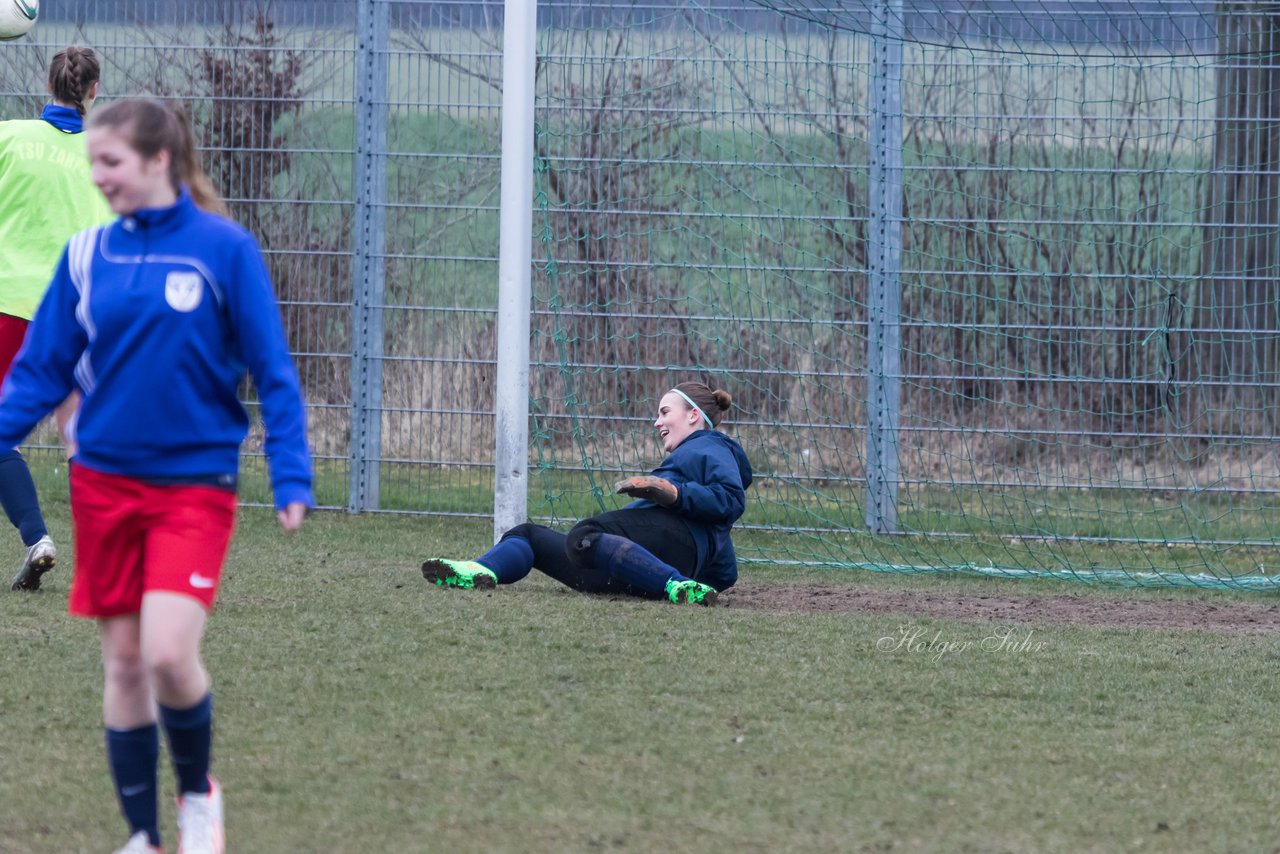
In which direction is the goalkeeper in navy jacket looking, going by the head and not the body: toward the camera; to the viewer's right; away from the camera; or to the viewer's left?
to the viewer's left

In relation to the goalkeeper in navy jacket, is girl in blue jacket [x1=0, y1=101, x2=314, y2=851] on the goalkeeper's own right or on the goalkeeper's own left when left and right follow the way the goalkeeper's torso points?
on the goalkeeper's own left

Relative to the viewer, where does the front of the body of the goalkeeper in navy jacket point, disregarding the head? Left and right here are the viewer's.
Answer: facing to the left of the viewer

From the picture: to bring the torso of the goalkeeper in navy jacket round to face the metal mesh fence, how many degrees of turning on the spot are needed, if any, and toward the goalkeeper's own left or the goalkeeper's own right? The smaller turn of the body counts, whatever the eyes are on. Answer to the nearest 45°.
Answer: approximately 90° to the goalkeeper's own right

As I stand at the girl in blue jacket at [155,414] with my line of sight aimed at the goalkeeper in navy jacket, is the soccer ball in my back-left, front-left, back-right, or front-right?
front-left

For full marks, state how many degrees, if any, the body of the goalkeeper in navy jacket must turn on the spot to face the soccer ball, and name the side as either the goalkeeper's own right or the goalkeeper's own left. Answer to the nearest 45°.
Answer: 0° — they already face it

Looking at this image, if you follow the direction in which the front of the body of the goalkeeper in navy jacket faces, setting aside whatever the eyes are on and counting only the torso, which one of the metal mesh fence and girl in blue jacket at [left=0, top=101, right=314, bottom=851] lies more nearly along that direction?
the girl in blue jacket
